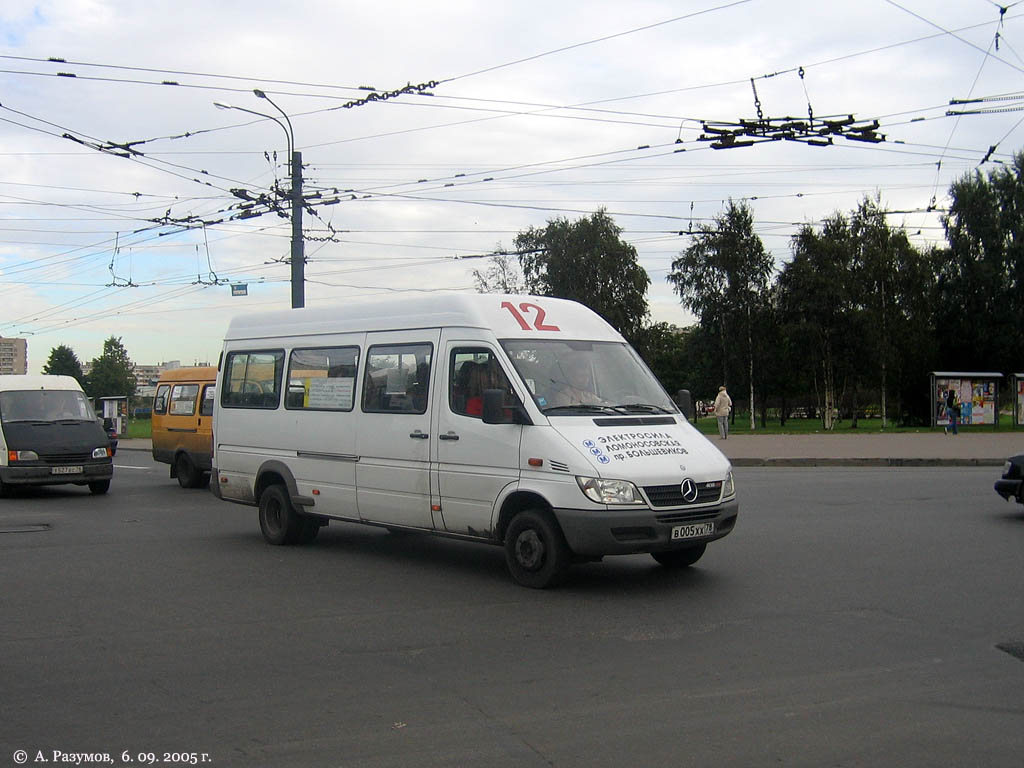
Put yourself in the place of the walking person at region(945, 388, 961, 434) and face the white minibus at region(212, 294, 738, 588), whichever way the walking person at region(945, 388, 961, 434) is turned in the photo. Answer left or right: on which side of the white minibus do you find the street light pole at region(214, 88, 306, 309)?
right

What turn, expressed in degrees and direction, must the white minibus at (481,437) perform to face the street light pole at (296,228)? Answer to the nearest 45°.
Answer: approximately 135° to its left

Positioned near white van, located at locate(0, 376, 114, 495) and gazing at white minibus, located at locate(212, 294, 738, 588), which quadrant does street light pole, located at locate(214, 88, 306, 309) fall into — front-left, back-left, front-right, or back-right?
back-left

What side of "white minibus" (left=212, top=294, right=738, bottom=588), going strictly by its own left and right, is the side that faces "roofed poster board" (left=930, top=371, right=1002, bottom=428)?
left

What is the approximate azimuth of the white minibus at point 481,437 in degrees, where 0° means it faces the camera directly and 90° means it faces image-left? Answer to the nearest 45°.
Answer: approximately 315°

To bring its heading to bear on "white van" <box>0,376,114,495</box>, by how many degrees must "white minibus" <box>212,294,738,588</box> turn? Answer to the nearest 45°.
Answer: approximately 180°

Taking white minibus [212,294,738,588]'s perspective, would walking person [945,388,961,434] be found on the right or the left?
on its left
